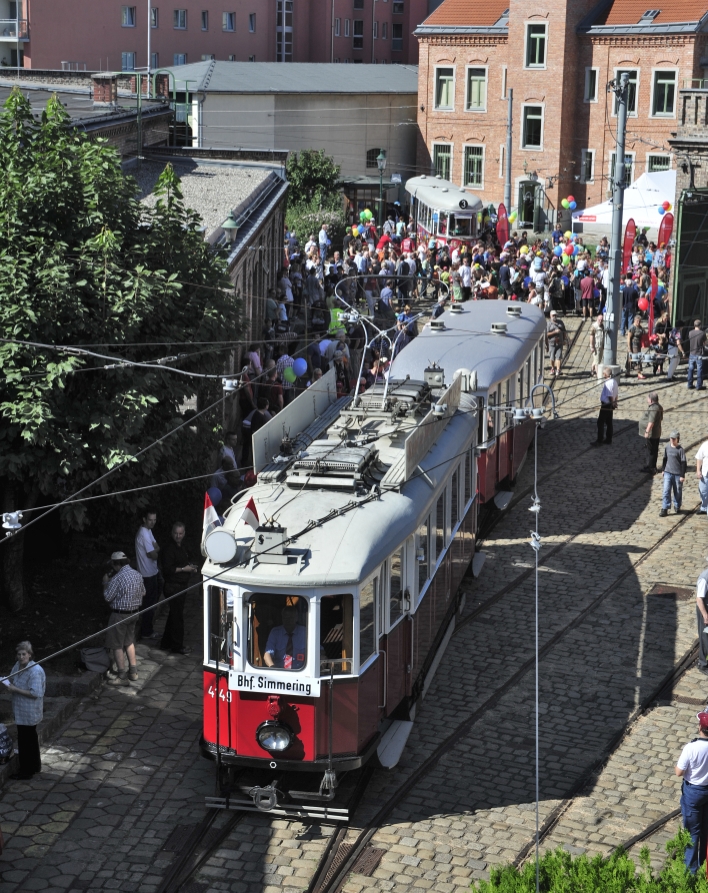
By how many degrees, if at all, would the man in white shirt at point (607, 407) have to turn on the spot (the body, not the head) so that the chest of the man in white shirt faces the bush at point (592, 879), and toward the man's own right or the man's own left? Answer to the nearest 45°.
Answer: approximately 90° to the man's own left

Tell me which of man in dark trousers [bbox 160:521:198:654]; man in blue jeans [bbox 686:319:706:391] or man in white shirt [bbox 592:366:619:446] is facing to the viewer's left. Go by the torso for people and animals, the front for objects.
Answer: the man in white shirt
